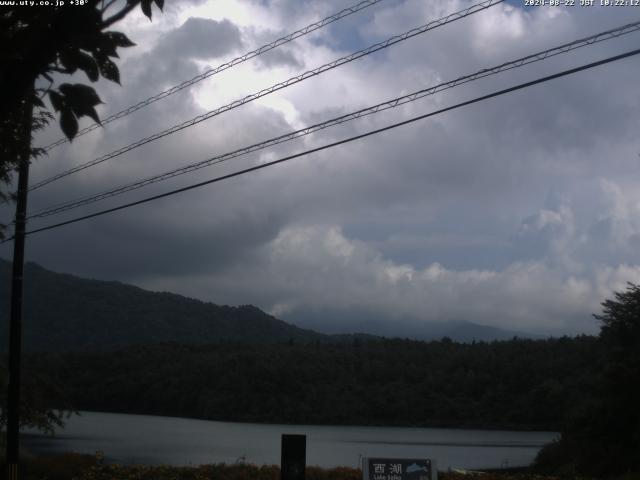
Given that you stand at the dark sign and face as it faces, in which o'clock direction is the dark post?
The dark post is roughly at 3 o'clock from the dark sign.

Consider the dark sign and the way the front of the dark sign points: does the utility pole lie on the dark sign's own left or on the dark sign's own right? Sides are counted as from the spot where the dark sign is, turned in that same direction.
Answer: on the dark sign's own right

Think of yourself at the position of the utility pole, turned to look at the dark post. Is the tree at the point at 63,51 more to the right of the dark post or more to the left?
right

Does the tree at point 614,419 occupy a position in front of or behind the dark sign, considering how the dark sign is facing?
behind

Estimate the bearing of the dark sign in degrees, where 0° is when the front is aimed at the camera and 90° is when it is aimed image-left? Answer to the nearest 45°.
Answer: approximately 0°

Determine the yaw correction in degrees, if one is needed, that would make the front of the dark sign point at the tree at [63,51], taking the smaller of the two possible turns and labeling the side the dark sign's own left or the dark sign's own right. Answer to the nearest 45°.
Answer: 0° — it already faces it

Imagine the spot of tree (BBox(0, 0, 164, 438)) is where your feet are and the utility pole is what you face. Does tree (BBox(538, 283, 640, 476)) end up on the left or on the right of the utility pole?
right
